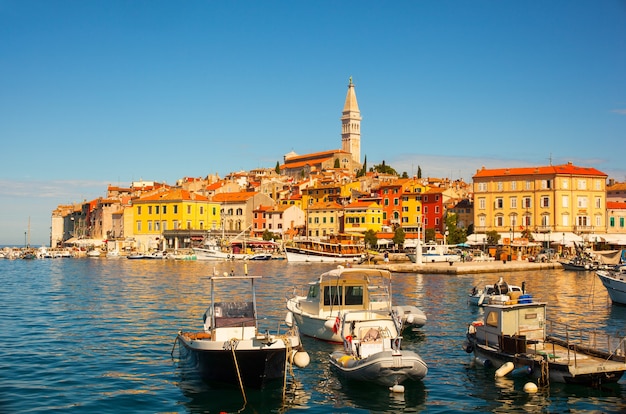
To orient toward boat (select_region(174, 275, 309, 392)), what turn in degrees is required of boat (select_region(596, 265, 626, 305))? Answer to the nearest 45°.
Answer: approximately 90° to its left

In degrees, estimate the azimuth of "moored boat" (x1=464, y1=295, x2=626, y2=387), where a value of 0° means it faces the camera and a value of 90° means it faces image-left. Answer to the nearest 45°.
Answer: approximately 135°

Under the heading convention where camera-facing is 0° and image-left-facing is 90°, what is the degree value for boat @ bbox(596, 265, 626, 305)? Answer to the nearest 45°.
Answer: approximately 90°

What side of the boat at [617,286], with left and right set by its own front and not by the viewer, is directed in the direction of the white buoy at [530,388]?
left

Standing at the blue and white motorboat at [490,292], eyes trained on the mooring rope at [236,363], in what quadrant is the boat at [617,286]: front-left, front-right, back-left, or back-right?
back-left
